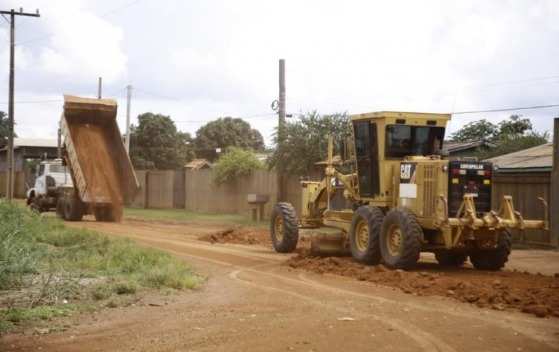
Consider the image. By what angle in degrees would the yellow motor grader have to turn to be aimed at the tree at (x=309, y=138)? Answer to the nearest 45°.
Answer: approximately 45° to its right

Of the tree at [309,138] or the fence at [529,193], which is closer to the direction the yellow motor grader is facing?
the tree

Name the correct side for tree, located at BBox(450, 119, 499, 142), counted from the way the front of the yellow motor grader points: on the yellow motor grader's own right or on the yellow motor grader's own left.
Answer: on the yellow motor grader's own right

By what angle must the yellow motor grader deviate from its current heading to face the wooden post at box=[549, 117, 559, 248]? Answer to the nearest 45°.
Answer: approximately 90° to its right

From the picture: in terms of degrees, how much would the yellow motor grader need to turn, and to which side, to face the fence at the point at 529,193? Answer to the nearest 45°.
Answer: approximately 90° to its right

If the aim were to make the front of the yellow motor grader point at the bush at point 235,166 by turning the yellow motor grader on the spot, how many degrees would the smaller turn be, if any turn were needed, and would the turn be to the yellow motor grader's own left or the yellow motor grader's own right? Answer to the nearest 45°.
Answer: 0° — it already faces it

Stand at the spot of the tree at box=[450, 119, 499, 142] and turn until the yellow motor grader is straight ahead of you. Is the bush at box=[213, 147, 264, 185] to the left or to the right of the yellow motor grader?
right

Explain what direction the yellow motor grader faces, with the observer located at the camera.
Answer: facing away from the viewer and to the left of the viewer

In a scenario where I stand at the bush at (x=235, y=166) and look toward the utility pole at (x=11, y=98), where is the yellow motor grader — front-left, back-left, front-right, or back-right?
back-left

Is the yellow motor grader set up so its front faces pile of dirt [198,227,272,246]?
yes

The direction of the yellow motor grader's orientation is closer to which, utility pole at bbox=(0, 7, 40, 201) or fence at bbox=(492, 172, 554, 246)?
the utility pole

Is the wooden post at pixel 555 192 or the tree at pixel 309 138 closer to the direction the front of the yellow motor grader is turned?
the tree
